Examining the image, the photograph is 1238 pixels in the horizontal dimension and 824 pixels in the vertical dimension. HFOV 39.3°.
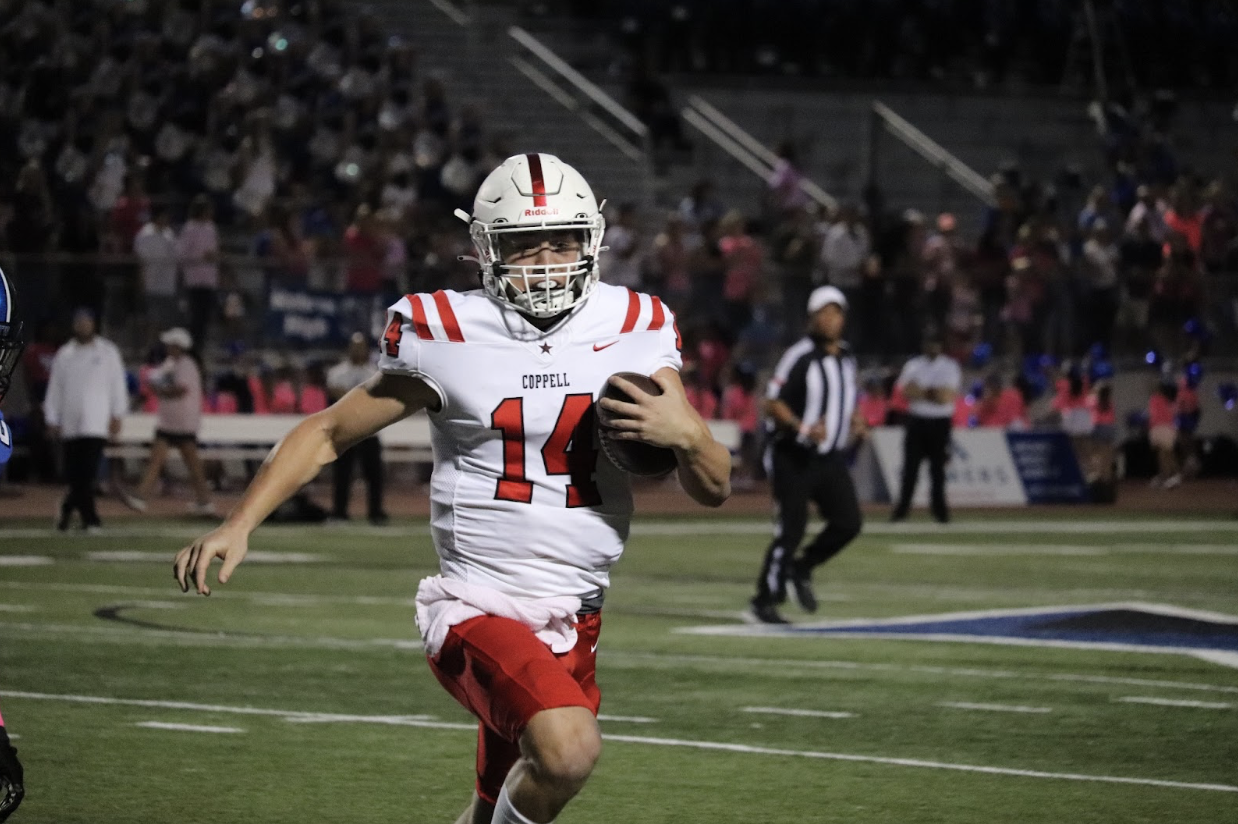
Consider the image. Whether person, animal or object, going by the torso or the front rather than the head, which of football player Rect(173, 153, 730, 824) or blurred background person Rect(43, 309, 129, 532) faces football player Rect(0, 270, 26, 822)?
the blurred background person

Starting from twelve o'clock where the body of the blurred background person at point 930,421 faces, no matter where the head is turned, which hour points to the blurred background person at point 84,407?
the blurred background person at point 84,407 is roughly at 2 o'clock from the blurred background person at point 930,421.

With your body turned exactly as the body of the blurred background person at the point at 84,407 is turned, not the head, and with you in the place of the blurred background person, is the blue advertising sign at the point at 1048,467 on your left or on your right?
on your left

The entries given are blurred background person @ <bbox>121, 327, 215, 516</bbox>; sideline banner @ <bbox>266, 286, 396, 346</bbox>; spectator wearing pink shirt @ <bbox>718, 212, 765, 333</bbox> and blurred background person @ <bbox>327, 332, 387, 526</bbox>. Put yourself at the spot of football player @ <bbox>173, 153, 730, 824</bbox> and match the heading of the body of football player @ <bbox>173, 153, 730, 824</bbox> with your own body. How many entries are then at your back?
4

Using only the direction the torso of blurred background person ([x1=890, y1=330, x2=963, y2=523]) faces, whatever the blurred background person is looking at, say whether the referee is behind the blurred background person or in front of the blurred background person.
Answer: in front

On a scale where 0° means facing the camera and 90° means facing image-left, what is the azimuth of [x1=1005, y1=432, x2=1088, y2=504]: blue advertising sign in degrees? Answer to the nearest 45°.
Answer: approximately 0°

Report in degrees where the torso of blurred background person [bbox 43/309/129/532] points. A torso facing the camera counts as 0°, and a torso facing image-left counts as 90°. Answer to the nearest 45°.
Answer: approximately 0°

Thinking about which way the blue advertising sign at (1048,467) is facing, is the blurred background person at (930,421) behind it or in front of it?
in front

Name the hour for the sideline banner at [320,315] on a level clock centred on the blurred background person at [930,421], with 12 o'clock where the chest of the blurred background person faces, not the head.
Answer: The sideline banner is roughly at 3 o'clock from the blurred background person.

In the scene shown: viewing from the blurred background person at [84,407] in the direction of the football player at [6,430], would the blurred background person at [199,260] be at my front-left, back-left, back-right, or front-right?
back-left
